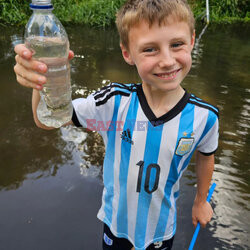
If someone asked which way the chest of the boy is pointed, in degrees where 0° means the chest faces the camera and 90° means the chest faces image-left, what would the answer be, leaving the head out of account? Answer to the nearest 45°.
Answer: approximately 0°
